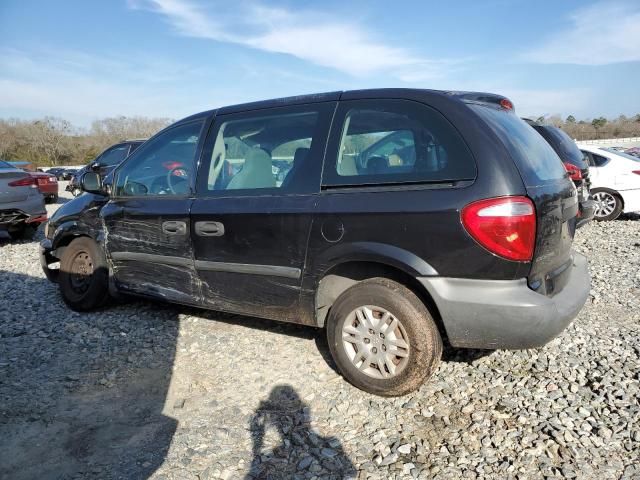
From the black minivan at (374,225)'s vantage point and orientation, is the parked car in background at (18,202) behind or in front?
in front

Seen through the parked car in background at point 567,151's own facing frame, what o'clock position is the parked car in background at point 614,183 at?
the parked car in background at point 614,183 is roughly at 2 o'clock from the parked car in background at point 567,151.

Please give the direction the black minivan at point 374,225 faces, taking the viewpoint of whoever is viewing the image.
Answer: facing away from the viewer and to the left of the viewer

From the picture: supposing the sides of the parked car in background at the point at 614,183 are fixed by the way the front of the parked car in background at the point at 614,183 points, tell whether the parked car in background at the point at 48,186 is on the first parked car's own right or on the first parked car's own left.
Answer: on the first parked car's own left

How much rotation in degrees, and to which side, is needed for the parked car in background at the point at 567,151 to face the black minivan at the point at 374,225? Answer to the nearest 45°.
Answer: approximately 135° to its left

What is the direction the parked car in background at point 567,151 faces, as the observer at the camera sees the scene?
facing away from the viewer and to the left of the viewer

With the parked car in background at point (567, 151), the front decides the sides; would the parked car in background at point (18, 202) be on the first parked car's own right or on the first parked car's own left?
on the first parked car's own left

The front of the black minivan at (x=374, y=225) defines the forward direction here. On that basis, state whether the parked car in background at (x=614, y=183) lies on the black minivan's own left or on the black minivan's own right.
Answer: on the black minivan's own right

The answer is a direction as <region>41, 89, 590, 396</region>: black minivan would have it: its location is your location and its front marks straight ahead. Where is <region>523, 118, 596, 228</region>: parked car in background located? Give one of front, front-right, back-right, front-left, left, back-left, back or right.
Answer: right
